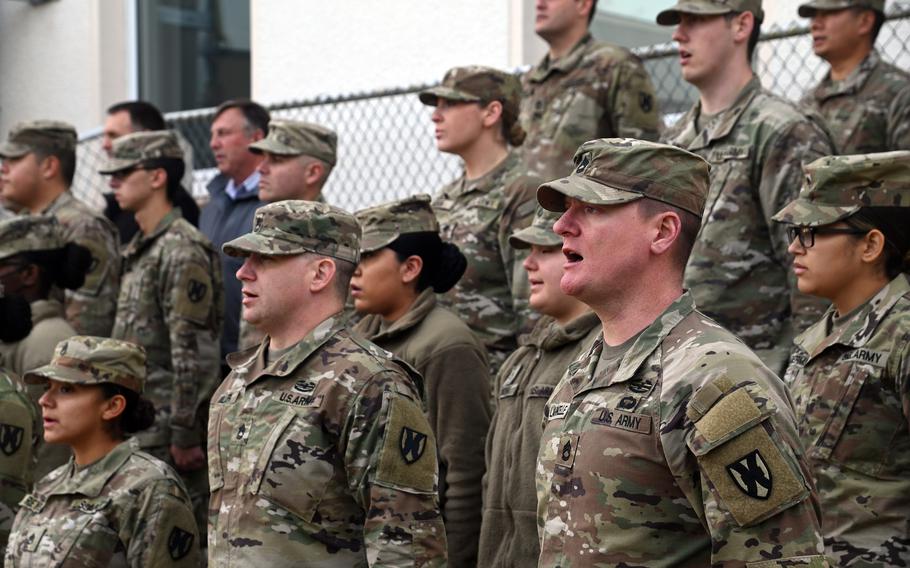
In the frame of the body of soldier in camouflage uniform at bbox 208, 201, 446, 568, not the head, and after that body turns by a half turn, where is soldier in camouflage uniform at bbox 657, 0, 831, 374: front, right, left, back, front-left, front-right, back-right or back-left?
front

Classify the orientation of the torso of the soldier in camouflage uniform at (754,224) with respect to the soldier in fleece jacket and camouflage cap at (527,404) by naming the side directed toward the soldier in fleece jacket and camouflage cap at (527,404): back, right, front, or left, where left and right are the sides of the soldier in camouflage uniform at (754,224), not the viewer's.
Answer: front

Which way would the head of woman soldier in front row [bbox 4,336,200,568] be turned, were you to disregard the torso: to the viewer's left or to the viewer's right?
to the viewer's left

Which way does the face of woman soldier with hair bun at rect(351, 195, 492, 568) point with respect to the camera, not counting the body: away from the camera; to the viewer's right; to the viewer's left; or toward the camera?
to the viewer's left

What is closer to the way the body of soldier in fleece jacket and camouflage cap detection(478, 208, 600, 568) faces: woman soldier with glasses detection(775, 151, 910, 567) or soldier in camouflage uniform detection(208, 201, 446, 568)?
the soldier in camouflage uniform

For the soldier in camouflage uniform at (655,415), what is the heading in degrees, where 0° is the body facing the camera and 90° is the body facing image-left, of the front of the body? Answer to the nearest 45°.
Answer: approximately 45°

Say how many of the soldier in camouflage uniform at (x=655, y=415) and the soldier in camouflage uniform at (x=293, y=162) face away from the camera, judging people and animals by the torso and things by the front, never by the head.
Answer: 0

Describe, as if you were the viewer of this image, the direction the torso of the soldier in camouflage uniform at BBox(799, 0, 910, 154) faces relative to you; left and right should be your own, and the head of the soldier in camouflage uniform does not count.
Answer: facing the viewer and to the left of the viewer

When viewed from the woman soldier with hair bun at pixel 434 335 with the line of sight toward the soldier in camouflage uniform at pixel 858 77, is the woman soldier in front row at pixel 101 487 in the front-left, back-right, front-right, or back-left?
back-left

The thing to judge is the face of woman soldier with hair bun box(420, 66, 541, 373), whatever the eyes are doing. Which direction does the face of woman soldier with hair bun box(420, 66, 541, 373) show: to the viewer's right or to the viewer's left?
to the viewer's left

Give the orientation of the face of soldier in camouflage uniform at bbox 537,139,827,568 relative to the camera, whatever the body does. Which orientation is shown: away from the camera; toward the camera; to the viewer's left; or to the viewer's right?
to the viewer's left

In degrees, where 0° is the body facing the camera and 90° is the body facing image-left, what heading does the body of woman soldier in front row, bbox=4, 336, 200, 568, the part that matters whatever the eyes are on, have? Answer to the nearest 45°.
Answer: approximately 45°
